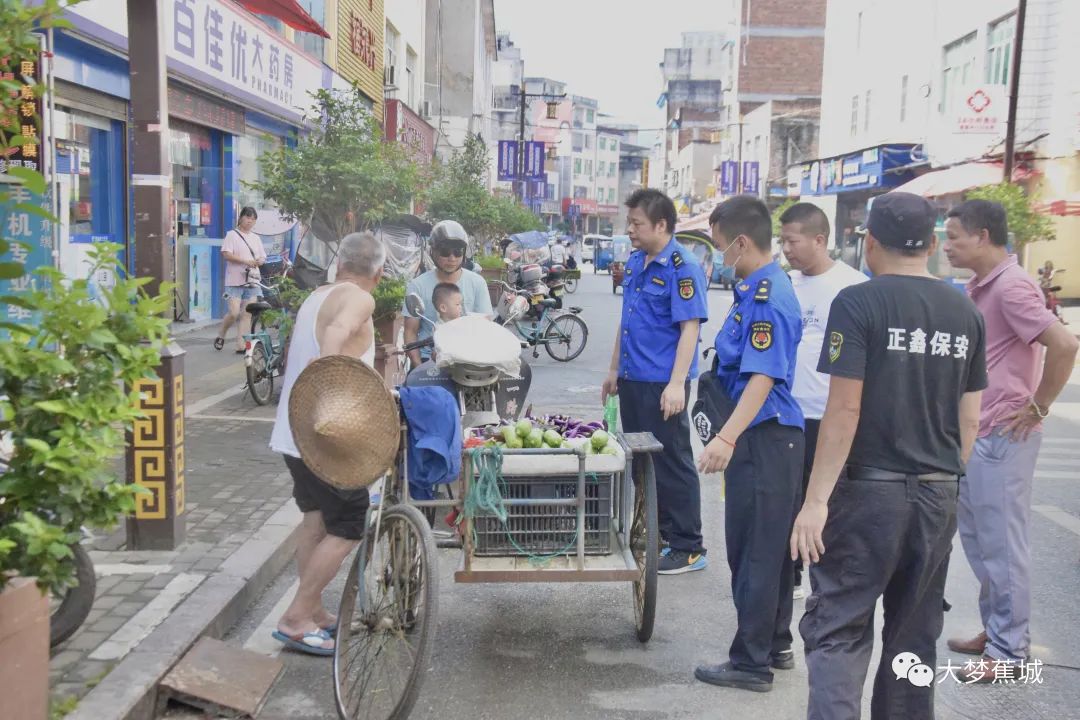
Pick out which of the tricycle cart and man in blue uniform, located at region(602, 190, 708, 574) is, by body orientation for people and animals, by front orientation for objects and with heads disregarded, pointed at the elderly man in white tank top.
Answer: the man in blue uniform

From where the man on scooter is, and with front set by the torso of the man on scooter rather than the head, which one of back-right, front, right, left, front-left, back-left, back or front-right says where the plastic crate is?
front

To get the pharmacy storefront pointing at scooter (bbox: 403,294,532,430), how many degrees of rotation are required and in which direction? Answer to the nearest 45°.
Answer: approximately 45° to its right

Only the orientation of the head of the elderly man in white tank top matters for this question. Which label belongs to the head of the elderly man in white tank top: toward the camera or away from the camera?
away from the camera

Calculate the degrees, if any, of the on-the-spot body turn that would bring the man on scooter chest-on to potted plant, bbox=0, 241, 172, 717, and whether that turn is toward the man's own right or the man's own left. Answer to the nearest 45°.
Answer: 0° — they already face it

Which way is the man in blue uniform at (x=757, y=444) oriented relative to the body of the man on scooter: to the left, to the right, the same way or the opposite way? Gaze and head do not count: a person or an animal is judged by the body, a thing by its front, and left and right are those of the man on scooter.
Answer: to the right

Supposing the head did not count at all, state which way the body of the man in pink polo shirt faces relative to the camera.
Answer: to the viewer's left

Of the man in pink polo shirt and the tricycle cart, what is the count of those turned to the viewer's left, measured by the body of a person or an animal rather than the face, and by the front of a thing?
1

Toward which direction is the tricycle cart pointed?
toward the camera

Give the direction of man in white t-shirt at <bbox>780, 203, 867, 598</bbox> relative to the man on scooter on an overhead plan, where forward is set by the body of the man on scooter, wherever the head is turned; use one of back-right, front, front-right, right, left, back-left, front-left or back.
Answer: front-left

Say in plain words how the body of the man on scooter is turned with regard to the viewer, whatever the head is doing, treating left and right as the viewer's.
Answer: facing the viewer

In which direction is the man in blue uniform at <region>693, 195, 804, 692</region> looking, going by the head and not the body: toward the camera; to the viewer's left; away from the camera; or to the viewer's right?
to the viewer's left

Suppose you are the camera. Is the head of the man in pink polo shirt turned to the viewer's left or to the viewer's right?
to the viewer's left

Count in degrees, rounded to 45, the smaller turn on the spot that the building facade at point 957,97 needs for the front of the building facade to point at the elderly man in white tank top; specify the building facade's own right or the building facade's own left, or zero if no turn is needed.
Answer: approximately 45° to the building facade's own left
